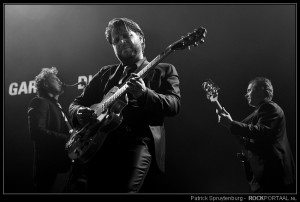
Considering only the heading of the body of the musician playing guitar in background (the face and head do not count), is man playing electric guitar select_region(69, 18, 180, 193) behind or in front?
in front

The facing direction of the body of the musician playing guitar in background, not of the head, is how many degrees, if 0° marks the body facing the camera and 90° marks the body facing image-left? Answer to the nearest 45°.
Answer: approximately 90°

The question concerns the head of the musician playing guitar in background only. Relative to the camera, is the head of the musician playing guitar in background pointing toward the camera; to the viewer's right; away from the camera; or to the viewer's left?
to the viewer's left
